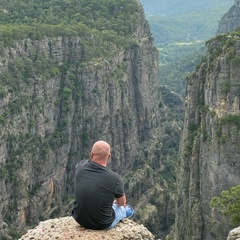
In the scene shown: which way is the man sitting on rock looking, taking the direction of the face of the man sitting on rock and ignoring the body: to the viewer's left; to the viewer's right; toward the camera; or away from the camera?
away from the camera

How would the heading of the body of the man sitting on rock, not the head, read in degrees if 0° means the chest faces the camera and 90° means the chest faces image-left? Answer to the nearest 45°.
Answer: approximately 225°
